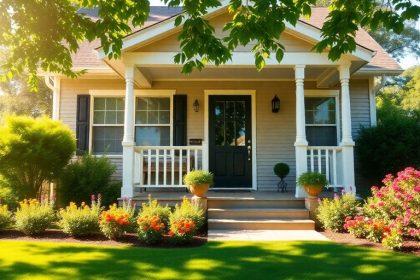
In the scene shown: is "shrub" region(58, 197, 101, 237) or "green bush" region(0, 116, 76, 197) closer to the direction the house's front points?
the shrub

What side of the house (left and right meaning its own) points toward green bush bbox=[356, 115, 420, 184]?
left

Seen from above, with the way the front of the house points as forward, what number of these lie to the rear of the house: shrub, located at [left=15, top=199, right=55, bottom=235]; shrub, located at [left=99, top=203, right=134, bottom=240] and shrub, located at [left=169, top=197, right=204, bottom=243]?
0

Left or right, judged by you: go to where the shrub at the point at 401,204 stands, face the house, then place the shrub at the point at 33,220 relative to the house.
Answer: left

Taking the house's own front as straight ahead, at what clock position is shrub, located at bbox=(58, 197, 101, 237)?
The shrub is roughly at 1 o'clock from the house.

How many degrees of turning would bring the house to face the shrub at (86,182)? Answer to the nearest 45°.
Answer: approximately 45° to its right

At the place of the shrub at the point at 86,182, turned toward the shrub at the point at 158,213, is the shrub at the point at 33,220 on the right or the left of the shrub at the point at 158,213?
right

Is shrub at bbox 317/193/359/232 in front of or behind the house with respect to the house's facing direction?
in front

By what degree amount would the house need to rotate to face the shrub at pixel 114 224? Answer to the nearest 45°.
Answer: approximately 45° to its right

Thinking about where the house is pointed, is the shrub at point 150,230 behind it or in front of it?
in front

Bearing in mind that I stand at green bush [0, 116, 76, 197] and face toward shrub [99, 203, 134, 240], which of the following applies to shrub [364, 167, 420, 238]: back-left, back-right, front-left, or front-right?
front-left

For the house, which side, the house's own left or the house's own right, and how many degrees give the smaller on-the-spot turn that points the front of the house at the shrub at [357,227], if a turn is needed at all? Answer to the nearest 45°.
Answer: approximately 45° to the house's own left

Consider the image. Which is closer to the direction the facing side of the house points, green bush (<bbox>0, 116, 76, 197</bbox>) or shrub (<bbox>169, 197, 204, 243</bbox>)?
the shrub

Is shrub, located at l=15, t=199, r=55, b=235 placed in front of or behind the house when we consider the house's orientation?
in front

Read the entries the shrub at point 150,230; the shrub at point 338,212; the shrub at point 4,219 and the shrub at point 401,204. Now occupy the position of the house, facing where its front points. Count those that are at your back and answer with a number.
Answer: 0

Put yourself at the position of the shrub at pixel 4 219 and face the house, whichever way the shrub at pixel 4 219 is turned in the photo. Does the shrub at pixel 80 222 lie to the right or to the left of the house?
right

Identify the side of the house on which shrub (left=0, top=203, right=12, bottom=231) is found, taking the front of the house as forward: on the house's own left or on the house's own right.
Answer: on the house's own right

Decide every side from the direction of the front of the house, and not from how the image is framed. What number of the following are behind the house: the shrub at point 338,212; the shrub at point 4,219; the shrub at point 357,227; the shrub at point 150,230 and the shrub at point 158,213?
0

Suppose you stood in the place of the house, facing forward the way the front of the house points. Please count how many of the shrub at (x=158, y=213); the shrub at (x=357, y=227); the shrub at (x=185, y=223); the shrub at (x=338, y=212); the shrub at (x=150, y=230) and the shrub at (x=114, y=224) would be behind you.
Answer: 0

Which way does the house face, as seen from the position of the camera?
facing the viewer
